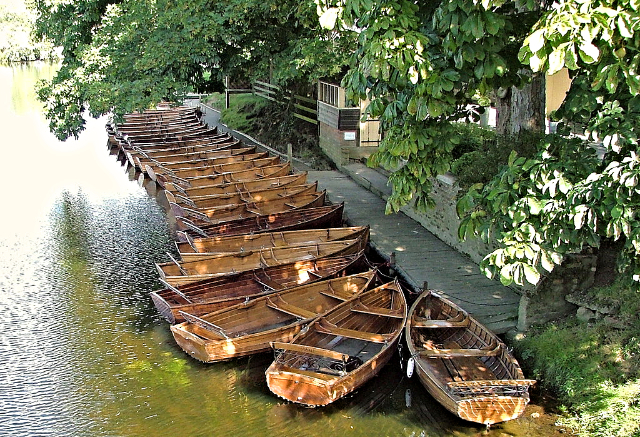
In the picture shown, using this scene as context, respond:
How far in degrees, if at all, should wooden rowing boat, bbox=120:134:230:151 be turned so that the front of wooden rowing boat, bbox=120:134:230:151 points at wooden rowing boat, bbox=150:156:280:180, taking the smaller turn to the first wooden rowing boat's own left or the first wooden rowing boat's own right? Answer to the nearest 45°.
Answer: approximately 90° to the first wooden rowing boat's own right

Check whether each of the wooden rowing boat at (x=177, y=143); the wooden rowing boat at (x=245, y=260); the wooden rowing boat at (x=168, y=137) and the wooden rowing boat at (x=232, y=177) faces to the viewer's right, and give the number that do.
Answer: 4

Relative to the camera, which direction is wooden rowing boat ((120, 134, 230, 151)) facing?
to the viewer's right

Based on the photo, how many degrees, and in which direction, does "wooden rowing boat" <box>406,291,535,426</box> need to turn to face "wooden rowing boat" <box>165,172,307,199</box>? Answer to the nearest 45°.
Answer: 0° — it already faces it

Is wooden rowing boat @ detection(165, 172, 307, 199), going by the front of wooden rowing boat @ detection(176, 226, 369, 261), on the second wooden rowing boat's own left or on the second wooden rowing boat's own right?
on the second wooden rowing boat's own left

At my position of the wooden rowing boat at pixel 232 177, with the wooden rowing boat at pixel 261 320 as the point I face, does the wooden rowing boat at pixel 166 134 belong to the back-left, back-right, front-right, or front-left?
back-right

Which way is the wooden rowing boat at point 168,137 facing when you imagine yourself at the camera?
facing to the right of the viewer

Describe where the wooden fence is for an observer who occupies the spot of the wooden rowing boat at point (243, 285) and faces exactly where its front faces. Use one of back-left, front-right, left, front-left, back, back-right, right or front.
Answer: front-left

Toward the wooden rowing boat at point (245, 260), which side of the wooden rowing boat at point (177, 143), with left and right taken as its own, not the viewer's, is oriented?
right

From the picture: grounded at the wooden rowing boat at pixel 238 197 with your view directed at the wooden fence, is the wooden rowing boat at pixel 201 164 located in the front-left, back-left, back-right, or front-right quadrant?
front-left

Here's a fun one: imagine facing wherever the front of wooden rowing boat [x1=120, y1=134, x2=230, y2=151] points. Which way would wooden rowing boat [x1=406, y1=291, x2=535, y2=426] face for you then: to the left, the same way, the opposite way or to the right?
to the left

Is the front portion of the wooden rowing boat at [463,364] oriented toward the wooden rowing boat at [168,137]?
yes

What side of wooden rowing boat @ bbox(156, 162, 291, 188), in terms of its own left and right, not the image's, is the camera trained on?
right

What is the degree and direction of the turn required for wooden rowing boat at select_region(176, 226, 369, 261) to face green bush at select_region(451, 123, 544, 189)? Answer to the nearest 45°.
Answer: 0° — it already faces it

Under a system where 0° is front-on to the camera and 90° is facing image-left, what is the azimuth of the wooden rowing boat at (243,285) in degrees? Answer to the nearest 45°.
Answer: approximately 225°

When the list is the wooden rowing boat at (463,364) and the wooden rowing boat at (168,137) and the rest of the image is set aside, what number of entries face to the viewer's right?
1

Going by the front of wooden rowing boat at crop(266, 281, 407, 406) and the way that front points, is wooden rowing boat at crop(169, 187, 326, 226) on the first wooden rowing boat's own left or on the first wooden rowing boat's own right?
on the first wooden rowing boat's own left

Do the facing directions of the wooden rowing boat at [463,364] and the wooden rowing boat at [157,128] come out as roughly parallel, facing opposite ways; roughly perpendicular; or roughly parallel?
roughly perpendicular

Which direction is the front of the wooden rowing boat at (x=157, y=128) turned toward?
to the viewer's right
